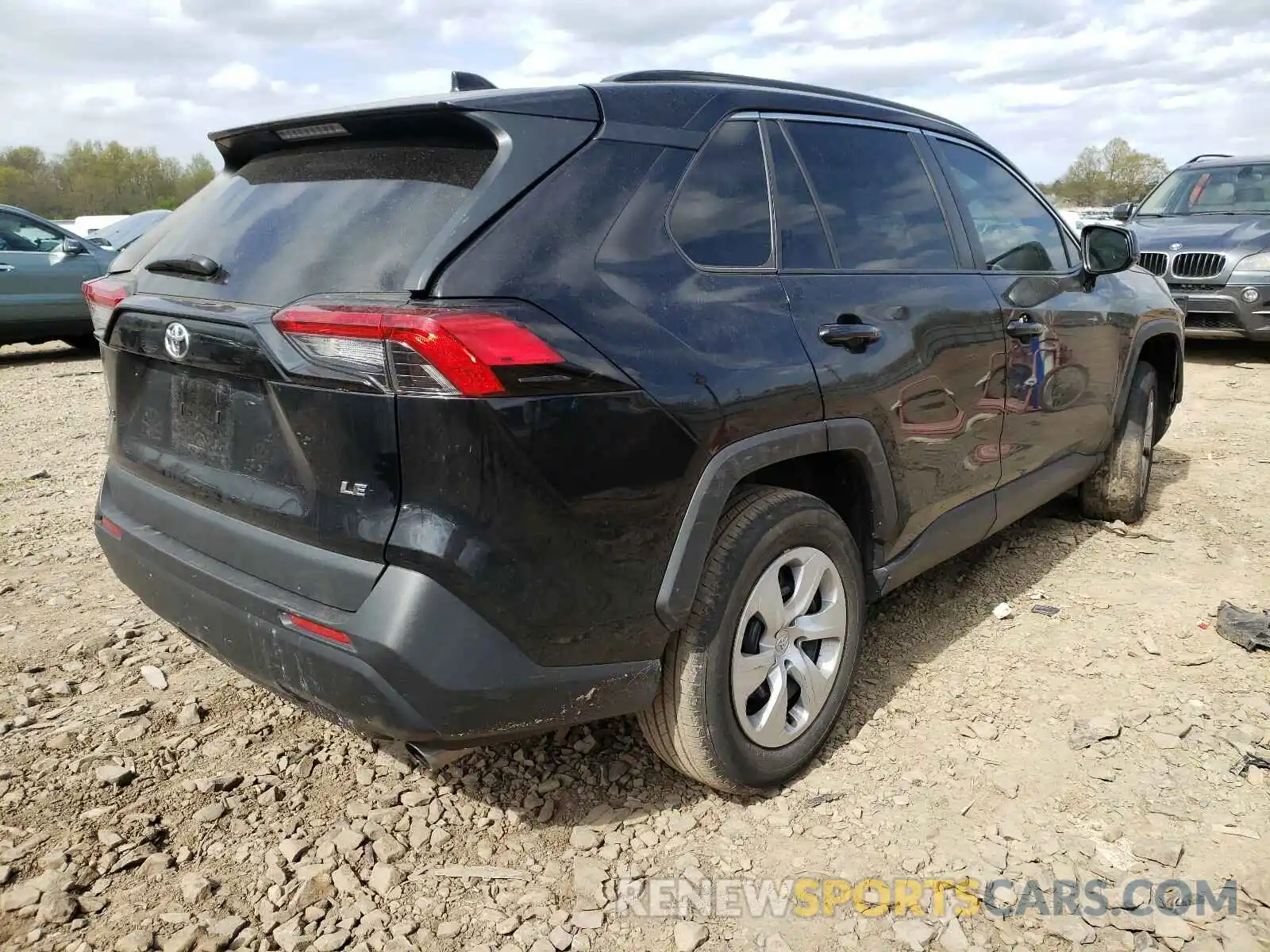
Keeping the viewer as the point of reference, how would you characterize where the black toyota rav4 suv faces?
facing away from the viewer and to the right of the viewer
